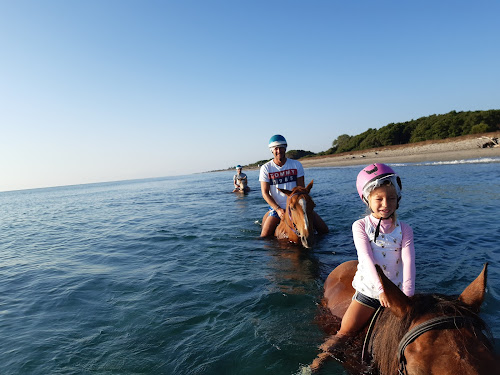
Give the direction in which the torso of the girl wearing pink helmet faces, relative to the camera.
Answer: toward the camera

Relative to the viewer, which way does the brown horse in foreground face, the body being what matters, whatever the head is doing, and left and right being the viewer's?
facing the viewer and to the right of the viewer
